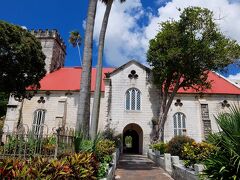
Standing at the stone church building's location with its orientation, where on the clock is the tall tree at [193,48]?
The tall tree is roughly at 11 o'clock from the stone church building.

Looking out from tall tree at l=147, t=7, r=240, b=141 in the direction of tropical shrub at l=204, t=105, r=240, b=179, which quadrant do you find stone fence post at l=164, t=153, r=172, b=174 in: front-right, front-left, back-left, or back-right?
front-right

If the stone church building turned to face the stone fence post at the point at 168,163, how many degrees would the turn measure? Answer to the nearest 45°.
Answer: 0° — it already faces it

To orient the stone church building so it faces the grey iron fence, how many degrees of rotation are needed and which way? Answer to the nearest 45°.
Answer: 0° — it already faces it

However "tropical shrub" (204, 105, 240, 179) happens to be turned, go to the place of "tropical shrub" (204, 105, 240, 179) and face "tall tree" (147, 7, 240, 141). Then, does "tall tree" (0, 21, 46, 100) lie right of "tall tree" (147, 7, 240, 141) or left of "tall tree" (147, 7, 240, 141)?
left

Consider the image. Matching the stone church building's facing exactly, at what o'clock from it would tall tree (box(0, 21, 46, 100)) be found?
The tall tree is roughly at 2 o'clock from the stone church building.

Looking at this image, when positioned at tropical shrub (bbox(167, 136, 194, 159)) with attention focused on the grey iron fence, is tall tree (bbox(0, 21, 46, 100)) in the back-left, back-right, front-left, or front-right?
front-right

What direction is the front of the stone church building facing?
toward the camera

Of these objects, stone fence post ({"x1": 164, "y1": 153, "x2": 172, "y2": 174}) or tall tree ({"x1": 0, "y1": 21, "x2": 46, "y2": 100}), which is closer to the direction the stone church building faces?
the stone fence post

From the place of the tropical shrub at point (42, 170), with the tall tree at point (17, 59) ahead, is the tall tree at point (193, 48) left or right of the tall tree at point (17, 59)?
right

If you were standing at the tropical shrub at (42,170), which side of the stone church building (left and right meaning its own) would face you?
front

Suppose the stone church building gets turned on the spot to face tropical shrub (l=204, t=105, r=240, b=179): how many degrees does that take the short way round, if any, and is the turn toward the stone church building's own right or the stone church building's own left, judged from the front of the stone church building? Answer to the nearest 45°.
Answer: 0° — it already faces it

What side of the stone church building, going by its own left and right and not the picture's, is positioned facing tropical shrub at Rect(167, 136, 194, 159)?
front
